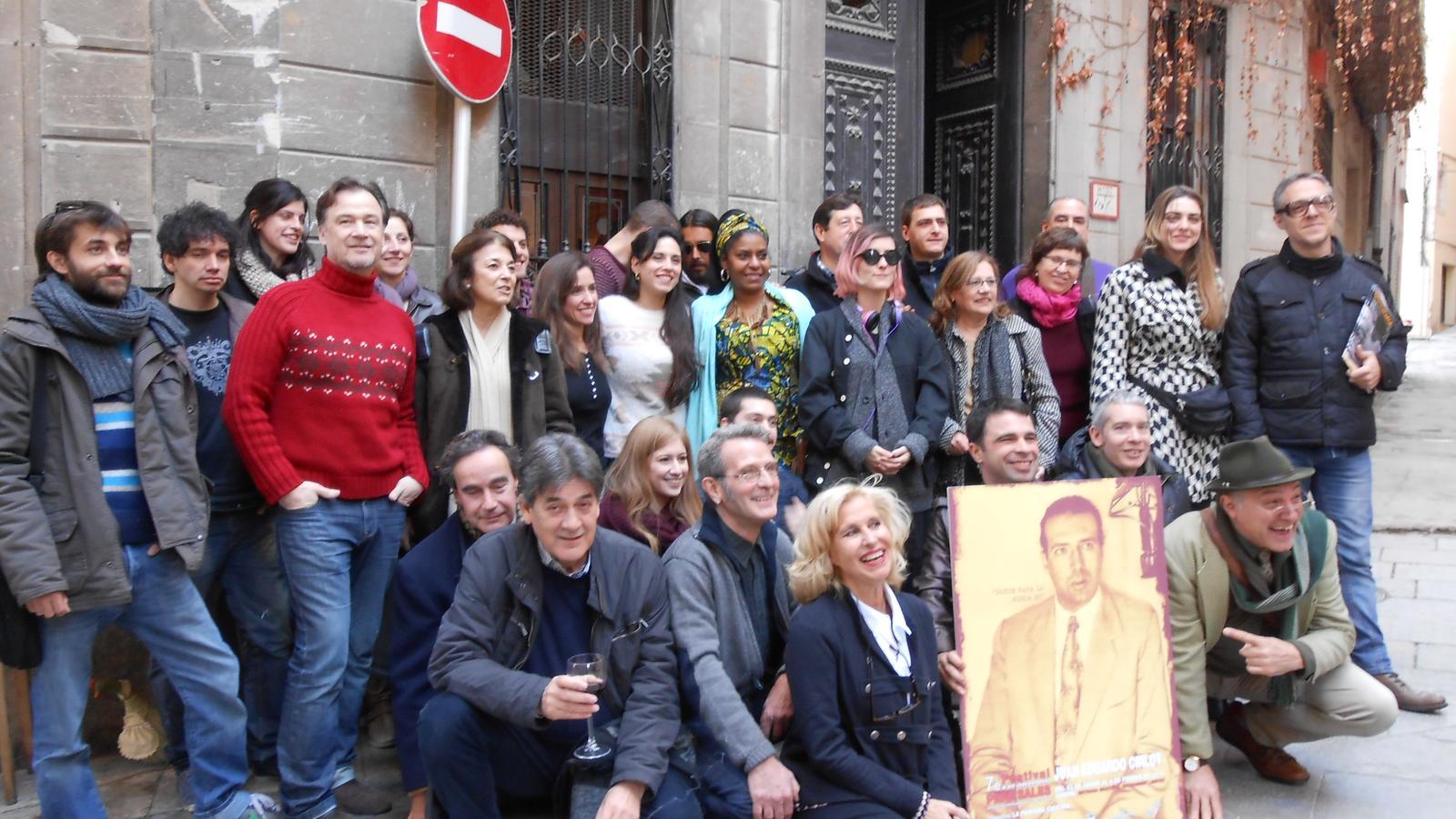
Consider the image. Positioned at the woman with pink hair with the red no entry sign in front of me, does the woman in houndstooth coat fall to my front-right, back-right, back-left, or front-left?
back-right

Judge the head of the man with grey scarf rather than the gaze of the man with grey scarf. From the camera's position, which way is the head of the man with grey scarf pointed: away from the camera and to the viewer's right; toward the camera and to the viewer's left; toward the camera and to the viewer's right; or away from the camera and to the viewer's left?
toward the camera and to the viewer's right

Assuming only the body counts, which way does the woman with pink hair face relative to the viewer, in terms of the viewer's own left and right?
facing the viewer

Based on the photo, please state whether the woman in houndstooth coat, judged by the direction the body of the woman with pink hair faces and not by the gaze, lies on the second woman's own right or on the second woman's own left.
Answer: on the second woman's own left

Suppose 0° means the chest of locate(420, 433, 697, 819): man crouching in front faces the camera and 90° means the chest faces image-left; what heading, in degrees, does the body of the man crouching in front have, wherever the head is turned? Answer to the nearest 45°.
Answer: approximately 0°

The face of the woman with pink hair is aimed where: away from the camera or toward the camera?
toward the camera

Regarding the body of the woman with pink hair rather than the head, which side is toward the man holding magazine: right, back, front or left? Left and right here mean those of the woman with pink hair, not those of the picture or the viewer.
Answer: left

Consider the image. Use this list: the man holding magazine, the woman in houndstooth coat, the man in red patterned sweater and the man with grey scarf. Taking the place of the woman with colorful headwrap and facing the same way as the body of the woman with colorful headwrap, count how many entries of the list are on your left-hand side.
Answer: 2

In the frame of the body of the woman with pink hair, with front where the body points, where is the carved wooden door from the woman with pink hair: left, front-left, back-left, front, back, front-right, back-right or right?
back

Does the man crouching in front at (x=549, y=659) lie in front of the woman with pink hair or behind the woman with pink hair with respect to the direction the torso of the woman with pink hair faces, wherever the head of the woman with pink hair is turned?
in front

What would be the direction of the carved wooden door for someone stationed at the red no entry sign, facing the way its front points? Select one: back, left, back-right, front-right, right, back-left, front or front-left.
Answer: left

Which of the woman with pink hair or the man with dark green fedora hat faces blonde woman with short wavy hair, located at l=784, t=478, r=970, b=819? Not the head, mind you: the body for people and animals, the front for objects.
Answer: the woman with pink hair

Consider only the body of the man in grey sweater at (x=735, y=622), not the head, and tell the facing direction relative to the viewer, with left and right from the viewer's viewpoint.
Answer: facing the viewer and to the right of the viewer

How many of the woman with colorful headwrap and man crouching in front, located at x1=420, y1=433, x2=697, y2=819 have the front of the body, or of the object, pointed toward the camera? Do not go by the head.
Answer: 2

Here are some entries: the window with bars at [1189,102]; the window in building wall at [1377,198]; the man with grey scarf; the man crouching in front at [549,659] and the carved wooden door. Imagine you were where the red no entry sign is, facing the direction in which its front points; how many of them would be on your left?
3
